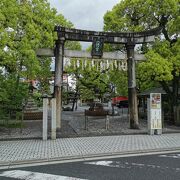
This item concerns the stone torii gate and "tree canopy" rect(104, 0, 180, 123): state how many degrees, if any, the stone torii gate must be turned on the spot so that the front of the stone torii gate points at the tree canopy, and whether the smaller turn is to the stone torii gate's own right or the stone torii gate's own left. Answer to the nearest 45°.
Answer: approximately 135° to the stone torii gate's own left

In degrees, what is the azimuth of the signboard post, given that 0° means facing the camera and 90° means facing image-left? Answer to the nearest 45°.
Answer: approximately 0°

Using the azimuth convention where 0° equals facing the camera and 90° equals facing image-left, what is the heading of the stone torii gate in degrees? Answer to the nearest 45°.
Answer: approximately 0°

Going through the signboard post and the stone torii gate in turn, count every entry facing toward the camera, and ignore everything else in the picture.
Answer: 2
